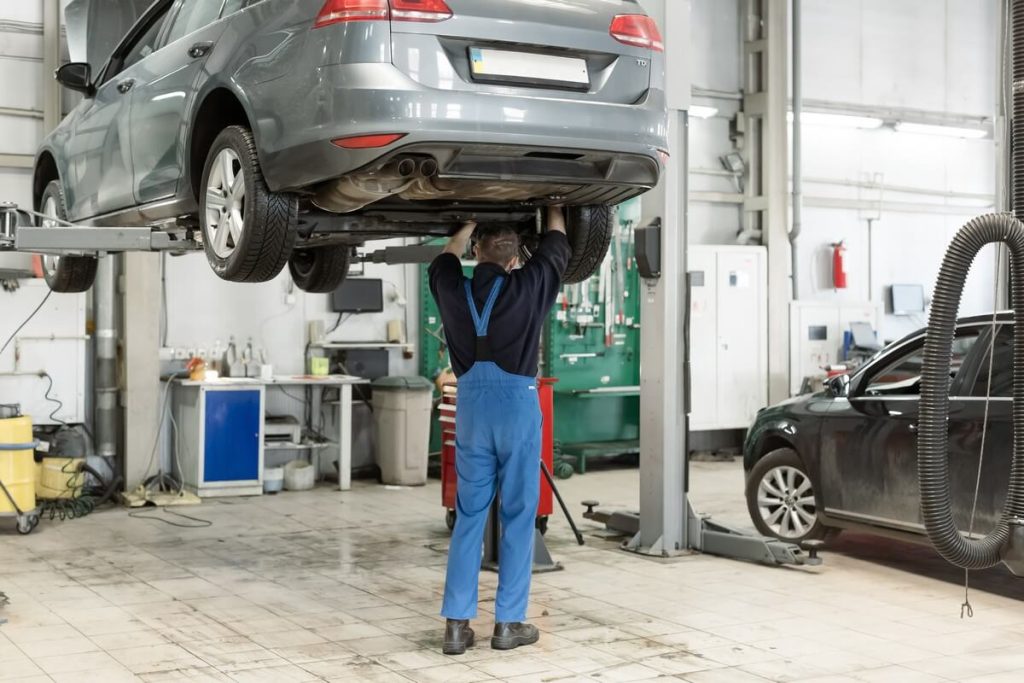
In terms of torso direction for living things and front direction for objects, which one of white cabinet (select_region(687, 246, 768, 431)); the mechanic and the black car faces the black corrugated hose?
the white cabinet

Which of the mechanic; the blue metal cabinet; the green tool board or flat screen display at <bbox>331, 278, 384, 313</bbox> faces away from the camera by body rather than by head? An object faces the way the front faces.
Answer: the mechanic

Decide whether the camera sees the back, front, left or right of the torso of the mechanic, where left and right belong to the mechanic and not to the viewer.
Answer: back

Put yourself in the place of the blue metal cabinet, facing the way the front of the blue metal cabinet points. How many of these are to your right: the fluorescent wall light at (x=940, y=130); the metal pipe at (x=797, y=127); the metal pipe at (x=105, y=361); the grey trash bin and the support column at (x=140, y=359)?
2

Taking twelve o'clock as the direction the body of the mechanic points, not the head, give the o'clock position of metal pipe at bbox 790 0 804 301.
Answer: The metal pipe is roughly at 1 o'clock from the mechanic.

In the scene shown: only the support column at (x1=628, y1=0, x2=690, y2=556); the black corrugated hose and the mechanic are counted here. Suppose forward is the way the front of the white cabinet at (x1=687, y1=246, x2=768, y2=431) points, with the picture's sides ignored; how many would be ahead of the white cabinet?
3

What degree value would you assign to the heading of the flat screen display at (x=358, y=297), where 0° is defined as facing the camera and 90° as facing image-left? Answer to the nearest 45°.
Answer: approximately 0°

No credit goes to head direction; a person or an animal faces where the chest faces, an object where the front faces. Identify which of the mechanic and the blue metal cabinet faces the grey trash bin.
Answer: the mechanic

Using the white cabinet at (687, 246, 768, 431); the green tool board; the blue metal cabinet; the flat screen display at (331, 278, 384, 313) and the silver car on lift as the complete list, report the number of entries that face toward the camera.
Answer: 4

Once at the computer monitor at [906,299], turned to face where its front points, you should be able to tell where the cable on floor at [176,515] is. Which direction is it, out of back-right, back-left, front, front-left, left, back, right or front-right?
front-right

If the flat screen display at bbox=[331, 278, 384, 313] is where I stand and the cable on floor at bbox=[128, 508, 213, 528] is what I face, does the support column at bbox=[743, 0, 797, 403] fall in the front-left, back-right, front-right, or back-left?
back-left

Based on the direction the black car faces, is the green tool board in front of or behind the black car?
in front

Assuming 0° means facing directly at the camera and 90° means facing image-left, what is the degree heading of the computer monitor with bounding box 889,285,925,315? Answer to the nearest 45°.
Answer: approximately 0°
